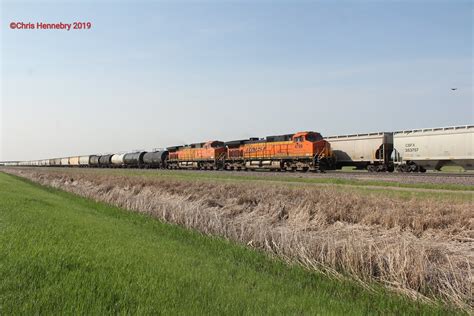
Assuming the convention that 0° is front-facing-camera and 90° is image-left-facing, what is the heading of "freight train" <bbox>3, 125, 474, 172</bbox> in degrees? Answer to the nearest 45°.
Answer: approximately 315°
